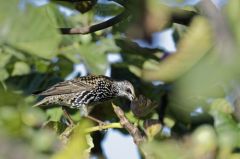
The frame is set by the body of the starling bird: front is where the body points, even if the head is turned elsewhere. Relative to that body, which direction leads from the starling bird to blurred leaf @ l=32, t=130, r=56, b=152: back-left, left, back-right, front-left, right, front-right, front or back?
right

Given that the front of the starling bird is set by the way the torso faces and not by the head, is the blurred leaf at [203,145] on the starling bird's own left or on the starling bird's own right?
on the starling bird's own right

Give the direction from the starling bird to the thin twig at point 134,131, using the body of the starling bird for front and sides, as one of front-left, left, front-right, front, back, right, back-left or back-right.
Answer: front

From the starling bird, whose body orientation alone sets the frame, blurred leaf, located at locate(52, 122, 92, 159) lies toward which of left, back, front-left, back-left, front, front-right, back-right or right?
right

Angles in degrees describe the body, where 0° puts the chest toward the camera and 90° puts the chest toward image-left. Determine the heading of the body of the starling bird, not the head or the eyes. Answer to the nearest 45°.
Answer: approximately 270°
